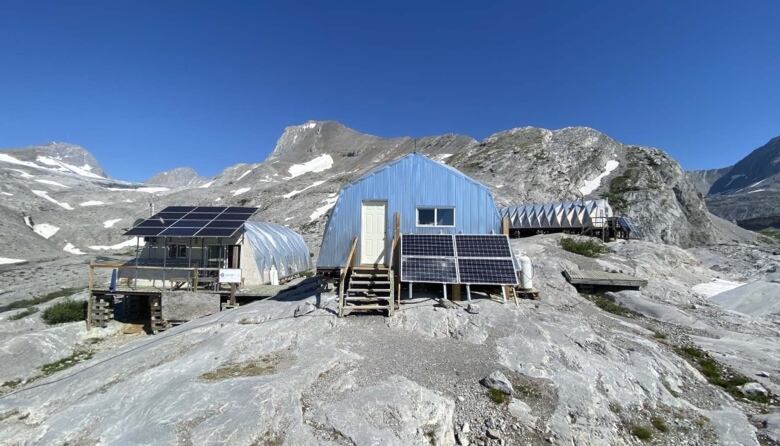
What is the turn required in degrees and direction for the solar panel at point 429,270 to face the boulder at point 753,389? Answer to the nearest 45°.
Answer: approximately 90° to its left

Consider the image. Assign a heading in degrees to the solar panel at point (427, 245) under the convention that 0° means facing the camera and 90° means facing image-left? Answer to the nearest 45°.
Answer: approximately 0°

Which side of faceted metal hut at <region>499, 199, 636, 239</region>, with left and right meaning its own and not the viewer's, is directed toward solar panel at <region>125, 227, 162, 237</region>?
right

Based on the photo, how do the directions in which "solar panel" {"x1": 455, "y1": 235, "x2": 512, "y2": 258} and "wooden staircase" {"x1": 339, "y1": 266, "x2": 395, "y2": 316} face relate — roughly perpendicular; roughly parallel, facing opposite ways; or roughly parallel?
roughly parallel

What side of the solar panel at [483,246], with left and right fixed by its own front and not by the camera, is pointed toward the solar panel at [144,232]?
right

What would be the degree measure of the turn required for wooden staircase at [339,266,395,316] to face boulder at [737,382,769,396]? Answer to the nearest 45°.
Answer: approximately 45° to its left

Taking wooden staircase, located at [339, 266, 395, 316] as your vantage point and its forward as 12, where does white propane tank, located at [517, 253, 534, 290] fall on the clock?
The white propane tank is roughly at 9 o'clock from the wooden staircase.

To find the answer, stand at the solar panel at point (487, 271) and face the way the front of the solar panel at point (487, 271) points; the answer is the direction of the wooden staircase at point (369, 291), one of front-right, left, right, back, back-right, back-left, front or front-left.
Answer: right

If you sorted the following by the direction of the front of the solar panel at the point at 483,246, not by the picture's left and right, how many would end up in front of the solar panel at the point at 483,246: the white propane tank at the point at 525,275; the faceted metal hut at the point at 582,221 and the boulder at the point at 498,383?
1

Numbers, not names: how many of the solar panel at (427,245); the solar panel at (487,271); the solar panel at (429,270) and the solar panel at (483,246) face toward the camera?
4

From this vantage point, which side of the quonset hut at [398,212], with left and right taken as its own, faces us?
front

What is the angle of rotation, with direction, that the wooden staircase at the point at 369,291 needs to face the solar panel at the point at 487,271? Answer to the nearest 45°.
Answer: approximately 90° to its left

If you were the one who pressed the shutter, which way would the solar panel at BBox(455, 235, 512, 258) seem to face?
facing the viewer

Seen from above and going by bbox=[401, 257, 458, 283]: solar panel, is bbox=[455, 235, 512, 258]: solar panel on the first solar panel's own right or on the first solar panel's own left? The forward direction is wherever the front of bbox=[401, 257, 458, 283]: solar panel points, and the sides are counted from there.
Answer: on the first solar panel's own left

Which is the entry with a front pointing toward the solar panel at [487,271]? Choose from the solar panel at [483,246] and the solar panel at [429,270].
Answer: the solar panel at [483,246]

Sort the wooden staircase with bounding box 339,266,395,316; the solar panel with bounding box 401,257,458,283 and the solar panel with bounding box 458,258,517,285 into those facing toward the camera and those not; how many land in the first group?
3

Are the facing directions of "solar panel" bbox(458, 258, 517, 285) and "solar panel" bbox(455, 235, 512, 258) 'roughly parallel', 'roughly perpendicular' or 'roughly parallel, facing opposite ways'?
roughly parallel

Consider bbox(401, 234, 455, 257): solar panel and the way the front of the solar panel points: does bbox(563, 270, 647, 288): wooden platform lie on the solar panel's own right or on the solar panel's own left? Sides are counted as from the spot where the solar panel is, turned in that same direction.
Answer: on the solar panel's own left
